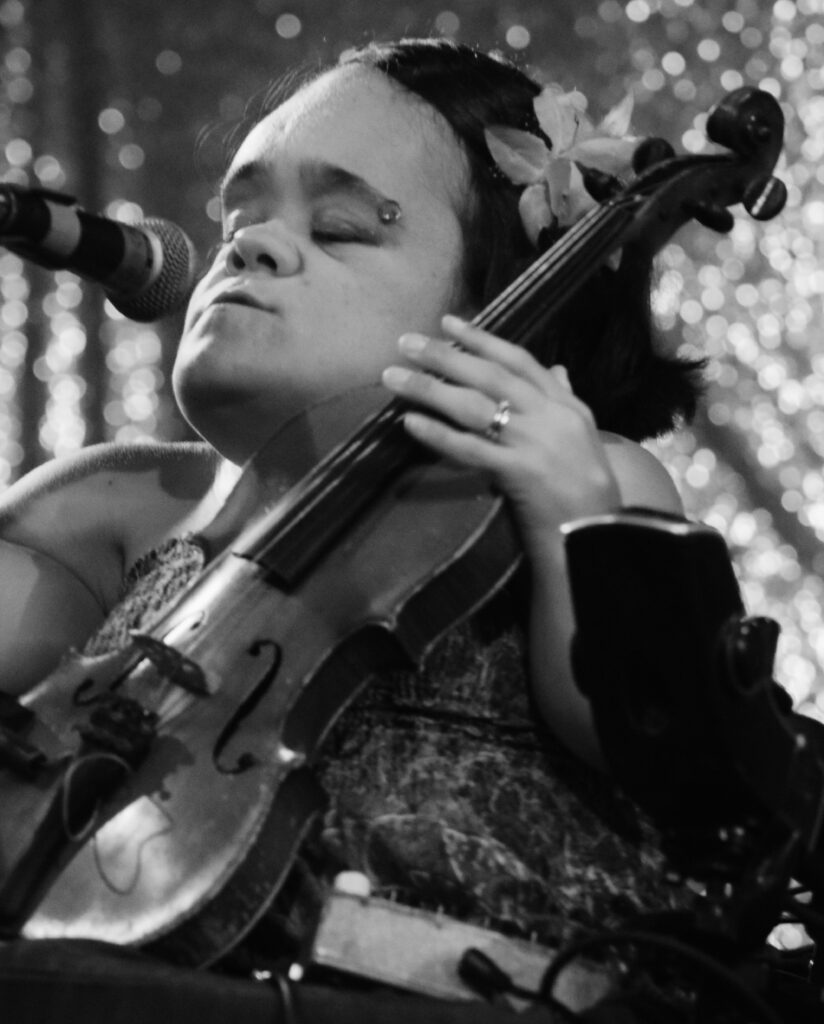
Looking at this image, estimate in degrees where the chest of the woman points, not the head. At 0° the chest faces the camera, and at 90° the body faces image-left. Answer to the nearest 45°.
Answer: approximately 45°
